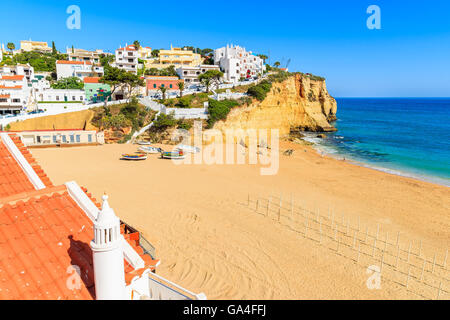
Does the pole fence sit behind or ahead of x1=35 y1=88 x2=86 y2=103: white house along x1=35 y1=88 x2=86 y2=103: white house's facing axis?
ahead

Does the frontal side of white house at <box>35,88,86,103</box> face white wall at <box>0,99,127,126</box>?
yes

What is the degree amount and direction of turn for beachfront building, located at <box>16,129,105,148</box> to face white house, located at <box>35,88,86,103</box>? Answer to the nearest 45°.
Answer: approximately 180°

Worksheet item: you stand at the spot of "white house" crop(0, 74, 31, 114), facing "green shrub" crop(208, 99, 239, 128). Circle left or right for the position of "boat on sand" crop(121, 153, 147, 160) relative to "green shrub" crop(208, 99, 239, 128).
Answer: right

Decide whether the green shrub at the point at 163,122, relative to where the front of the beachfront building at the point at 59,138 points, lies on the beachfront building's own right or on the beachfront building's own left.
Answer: on the beachfront building's own left

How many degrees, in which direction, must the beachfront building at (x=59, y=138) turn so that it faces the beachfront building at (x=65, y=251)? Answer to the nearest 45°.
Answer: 0° — it already faces it

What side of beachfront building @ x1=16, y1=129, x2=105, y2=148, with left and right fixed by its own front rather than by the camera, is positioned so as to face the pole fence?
front
